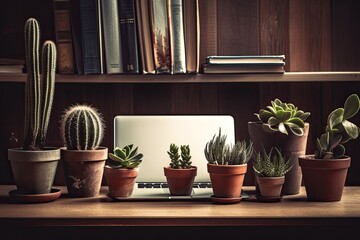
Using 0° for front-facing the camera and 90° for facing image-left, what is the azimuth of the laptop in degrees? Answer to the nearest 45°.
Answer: approximately 0°

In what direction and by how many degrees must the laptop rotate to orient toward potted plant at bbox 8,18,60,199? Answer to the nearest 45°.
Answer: approximately 45° to its right
